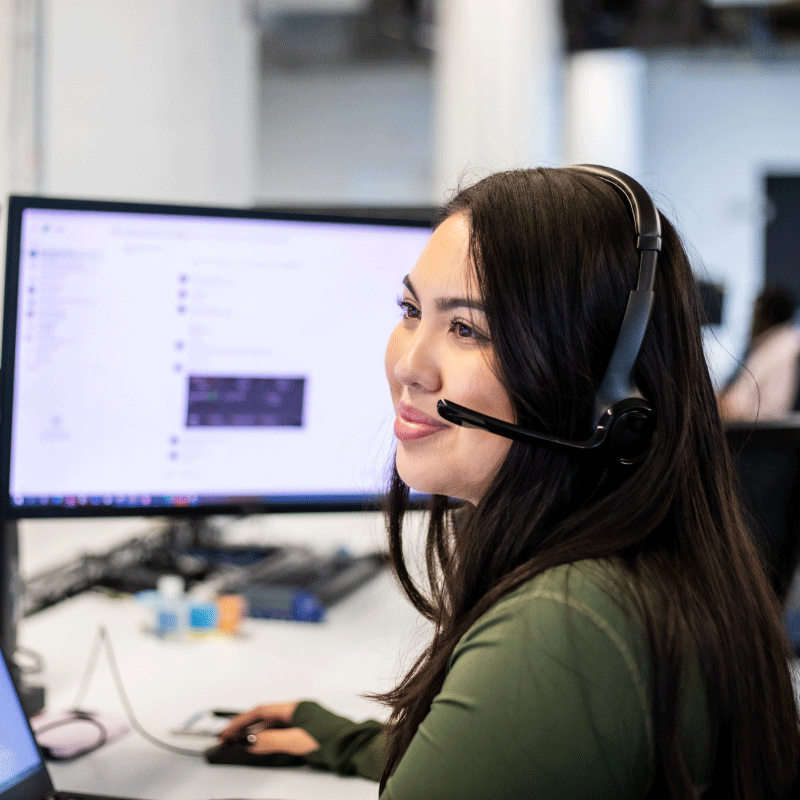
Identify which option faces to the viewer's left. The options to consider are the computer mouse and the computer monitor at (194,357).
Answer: the computer mouse

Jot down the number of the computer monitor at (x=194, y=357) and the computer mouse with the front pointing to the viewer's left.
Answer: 1

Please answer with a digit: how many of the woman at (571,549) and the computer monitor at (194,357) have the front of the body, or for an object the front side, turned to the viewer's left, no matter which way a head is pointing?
1

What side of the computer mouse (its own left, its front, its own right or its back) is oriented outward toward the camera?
left

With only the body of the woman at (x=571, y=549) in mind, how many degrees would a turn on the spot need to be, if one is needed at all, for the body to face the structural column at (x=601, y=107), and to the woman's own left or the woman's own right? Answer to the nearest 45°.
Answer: approximately 90° to the woman's own right

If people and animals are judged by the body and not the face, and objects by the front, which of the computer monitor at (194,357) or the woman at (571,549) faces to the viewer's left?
the woman

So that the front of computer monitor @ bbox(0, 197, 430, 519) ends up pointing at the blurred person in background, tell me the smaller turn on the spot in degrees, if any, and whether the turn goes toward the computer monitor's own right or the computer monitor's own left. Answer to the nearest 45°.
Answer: approximately 90° to the computer monitor's own left

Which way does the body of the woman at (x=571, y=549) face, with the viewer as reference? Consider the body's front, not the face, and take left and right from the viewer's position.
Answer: facing to the left of the viewer

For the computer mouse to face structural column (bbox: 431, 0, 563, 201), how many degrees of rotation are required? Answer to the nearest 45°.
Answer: approximately 90° to its right

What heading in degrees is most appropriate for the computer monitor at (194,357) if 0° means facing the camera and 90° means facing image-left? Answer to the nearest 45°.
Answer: approximately 315°
